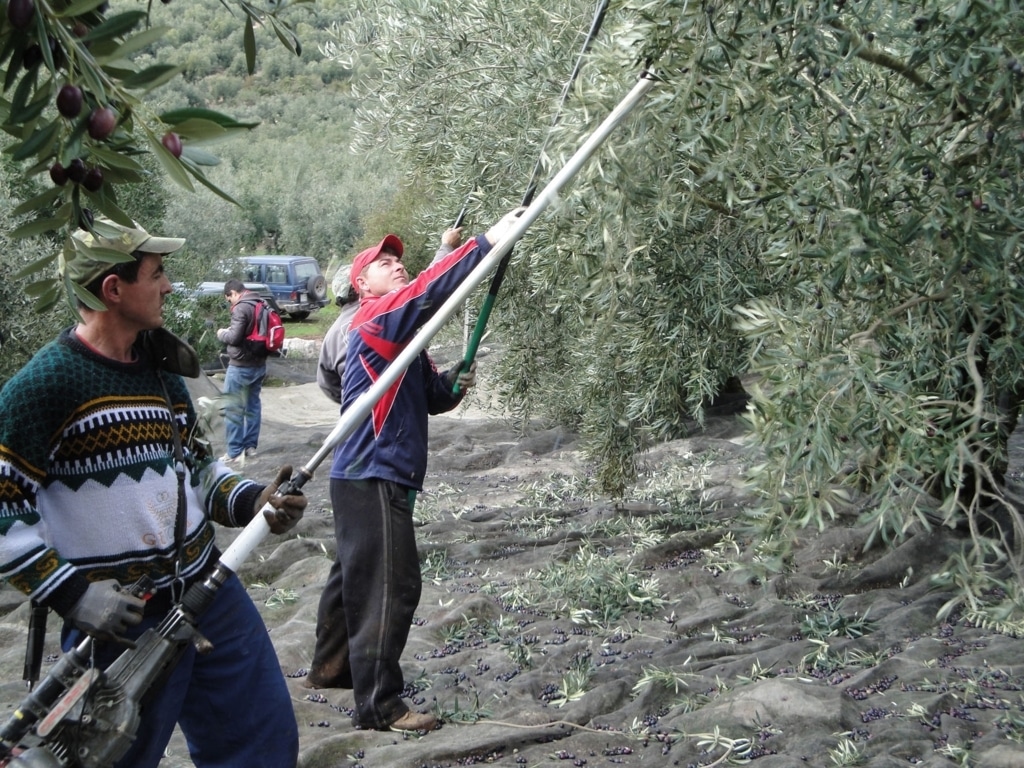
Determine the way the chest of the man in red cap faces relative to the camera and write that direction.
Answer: to the viewer's right

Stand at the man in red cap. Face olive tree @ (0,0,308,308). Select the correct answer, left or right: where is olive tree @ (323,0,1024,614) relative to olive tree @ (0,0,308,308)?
left

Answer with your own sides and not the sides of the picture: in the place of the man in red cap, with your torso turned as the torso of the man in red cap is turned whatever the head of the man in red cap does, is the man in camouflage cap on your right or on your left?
on your right

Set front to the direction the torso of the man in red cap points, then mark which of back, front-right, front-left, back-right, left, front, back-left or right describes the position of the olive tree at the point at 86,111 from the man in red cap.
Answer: right

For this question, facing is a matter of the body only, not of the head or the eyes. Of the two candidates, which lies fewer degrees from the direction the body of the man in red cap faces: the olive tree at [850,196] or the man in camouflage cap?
the olive tree

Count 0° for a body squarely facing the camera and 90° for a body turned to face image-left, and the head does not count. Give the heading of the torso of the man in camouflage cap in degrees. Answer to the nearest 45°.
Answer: approximately 315°

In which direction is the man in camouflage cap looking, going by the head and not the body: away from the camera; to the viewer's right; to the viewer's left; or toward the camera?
to the viewer's right

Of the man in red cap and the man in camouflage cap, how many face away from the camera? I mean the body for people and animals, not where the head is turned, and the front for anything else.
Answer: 0

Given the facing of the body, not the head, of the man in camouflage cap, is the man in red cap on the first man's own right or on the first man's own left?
on the first man's own left
